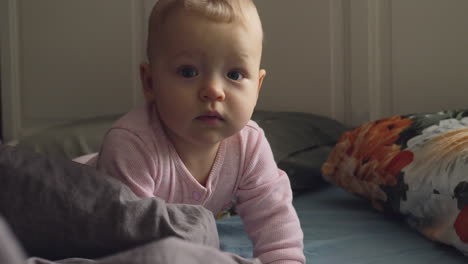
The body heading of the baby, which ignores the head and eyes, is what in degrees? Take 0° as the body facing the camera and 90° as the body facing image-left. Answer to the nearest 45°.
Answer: approximately 0°
